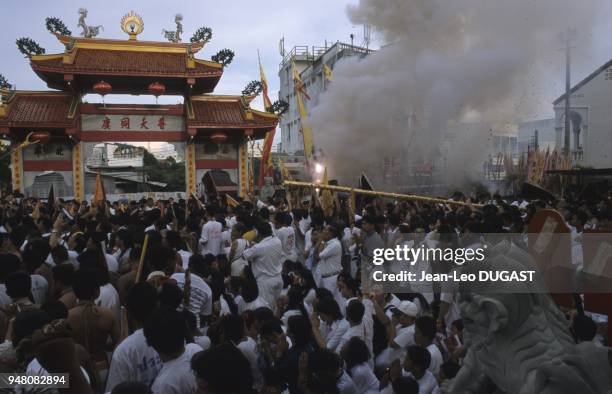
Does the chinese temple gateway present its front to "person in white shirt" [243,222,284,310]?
yes

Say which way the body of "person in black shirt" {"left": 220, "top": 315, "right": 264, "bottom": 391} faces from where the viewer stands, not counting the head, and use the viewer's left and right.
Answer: facing away from the viewer

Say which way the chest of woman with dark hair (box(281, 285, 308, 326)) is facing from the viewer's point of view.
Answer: away from the camera

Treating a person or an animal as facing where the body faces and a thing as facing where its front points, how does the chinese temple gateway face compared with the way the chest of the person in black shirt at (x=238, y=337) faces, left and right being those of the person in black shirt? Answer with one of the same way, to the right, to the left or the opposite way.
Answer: the opposite way

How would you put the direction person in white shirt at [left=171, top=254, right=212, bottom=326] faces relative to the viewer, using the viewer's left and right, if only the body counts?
facing away from the viewer and to the left of the viewer

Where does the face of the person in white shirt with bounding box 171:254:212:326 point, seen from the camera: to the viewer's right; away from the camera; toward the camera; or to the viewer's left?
away from the camera

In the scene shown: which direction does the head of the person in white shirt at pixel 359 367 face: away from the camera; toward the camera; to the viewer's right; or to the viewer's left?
away from the camera
